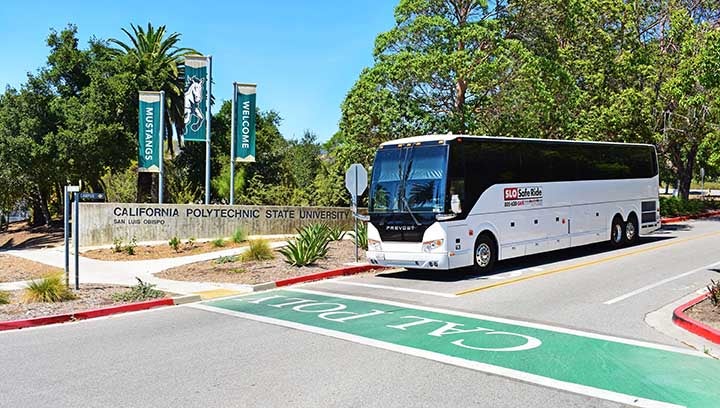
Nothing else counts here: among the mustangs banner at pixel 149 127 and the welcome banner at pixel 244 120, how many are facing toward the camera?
2

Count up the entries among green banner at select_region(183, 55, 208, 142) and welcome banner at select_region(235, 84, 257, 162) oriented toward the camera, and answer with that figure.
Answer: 2

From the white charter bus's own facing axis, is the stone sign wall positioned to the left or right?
on its right

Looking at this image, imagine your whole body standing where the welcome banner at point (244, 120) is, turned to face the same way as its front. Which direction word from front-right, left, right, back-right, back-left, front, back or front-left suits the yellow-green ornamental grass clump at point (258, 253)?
front

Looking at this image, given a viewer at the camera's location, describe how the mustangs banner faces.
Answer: facing the viewer

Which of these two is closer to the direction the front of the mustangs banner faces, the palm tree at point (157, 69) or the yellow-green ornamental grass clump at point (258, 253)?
the yellow-green ornamental grass clump

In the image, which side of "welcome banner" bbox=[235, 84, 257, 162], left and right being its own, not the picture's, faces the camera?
front

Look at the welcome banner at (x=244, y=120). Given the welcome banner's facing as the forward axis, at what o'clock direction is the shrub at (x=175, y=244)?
The shrub is roughly at 1 o'clock from the welcome banner.

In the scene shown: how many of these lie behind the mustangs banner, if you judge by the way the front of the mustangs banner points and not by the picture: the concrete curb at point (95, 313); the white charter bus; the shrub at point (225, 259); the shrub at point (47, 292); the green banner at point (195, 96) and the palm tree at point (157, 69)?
1

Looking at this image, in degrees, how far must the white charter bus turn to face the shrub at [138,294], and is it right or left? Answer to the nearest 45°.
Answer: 0° — it already faces it

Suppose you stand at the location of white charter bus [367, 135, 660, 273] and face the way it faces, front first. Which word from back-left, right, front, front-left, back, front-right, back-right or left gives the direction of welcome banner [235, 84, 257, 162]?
right

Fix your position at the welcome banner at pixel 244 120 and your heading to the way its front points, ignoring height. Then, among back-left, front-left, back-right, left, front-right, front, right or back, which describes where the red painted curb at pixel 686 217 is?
left

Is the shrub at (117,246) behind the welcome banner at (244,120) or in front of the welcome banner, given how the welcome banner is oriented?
in front

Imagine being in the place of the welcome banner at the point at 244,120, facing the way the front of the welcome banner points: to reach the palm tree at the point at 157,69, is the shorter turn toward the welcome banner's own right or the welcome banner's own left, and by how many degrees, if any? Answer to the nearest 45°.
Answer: approximately 135° to the welcome banner's own right

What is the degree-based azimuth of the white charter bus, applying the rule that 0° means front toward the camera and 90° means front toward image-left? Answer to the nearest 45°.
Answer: approximately 45°

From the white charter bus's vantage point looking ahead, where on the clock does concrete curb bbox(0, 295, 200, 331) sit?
The concrete curb is roughly at 12 o'clock from the white charter bus.

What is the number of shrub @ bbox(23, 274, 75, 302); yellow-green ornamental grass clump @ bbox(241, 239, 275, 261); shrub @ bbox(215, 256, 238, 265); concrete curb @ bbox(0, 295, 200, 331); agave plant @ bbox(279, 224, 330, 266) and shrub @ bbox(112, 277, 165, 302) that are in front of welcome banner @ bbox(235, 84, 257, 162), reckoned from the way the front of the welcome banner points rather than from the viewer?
6

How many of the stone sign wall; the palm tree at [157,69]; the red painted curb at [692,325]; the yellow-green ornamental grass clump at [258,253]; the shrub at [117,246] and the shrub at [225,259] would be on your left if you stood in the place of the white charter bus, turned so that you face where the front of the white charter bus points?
1
